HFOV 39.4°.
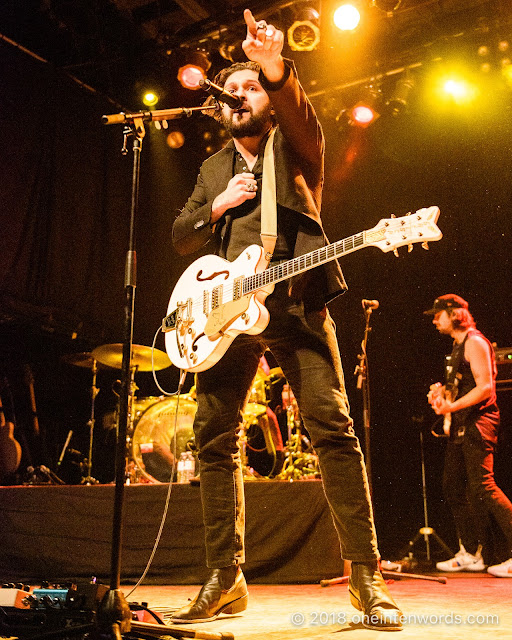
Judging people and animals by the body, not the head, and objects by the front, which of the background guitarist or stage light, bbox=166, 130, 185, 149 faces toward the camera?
the stage light

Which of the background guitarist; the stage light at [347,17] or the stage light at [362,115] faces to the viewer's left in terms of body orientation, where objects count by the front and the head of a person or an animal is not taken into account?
the background guitarist

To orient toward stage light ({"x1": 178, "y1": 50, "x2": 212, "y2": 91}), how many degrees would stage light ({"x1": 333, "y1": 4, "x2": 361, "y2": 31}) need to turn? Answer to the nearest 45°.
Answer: approximately 90° to its right

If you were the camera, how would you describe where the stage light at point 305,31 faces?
facing the viewer

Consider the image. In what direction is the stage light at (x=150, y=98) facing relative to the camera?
toward the camera

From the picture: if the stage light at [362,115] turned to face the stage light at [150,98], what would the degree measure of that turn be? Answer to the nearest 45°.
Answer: approximately 90° to its right

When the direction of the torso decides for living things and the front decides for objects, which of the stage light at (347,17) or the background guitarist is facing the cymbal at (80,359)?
the background guitarist

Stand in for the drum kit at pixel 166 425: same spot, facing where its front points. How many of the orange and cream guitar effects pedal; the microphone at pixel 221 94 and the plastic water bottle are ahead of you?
3

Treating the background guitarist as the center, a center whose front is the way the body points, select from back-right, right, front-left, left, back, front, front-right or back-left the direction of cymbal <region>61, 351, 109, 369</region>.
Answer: front

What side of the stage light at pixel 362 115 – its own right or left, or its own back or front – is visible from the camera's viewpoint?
front

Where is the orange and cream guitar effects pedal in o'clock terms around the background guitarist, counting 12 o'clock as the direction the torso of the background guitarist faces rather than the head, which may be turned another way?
The orange and cream guitar effects pedal is roughly at 10 o'clock from the background guitarist.

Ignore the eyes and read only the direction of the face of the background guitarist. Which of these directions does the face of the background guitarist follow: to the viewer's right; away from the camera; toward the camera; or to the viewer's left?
to the viewer's left

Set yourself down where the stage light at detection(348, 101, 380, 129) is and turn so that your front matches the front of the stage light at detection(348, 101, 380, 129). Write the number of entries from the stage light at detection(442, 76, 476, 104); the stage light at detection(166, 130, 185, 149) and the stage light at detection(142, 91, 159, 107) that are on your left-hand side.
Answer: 1
